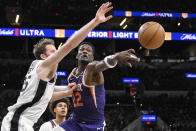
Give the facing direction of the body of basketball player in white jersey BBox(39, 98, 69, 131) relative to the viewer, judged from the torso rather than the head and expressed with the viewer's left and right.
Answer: facing the viewer and to the right of the viewer

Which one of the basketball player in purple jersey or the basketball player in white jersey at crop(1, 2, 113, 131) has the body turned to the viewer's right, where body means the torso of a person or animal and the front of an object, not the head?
the basketball player in white jersey

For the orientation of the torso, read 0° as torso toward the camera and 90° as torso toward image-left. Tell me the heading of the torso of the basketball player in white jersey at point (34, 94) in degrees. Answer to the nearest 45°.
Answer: approximately 270°

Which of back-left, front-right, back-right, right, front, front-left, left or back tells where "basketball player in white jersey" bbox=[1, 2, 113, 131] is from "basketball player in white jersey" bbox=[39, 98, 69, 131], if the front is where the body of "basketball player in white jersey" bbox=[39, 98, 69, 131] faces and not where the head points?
front-right

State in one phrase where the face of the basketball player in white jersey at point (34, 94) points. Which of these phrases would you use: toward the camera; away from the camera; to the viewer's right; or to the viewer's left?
to the viewer's right

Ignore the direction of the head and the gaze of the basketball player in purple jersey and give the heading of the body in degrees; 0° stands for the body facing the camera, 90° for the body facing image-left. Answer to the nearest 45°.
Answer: approximately 45°

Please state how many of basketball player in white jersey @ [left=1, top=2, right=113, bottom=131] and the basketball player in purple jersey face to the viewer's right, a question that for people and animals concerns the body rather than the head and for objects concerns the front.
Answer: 1

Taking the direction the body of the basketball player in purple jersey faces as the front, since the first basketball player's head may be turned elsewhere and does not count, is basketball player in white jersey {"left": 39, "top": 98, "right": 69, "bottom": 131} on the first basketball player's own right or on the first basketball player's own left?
on the first basketball player's own right
